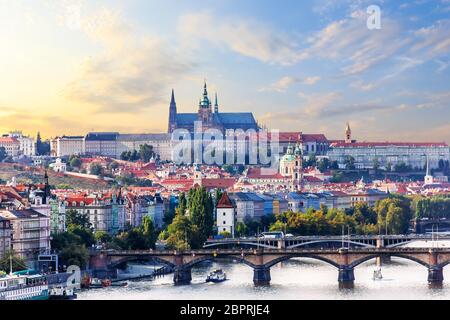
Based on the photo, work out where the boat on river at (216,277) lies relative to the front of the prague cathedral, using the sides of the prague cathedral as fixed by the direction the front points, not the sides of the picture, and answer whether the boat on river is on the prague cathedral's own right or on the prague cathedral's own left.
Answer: on the prague cathedral's own left

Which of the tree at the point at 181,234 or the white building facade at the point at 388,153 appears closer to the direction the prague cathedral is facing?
the tree

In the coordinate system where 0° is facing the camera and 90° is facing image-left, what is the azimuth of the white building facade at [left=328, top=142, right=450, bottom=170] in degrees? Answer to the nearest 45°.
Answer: approximately 0°

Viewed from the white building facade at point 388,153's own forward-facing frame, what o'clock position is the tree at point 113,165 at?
The tree is roughly at 2 o'clock from the white building facade.
